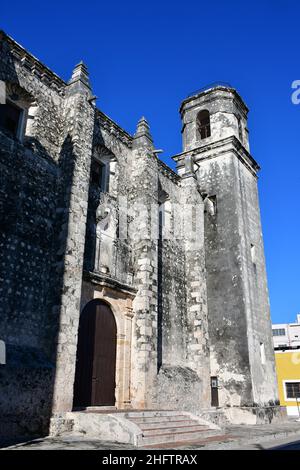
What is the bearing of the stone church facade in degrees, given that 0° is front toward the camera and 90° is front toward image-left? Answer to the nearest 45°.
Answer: approximately 315°
